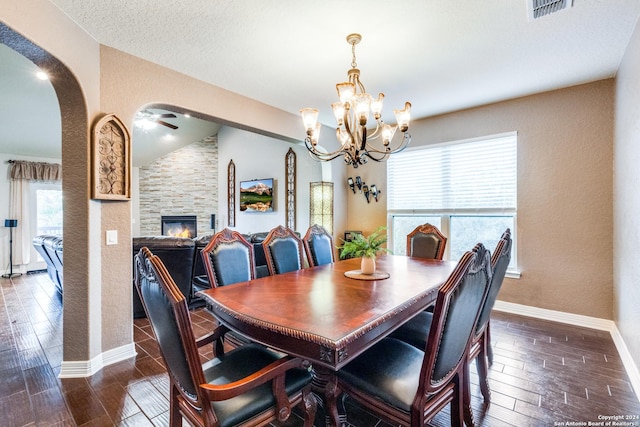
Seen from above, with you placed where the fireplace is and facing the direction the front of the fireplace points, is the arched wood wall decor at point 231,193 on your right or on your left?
on your left

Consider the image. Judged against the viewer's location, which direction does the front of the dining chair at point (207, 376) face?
facing away from the viewer and to the right of the viewer

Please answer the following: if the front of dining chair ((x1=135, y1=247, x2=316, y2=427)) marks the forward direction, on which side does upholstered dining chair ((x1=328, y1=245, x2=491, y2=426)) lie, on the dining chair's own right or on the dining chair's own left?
on the dining chair's own right

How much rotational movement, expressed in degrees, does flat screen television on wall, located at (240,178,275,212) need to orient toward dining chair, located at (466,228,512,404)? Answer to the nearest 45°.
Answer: approximately 45° to its left

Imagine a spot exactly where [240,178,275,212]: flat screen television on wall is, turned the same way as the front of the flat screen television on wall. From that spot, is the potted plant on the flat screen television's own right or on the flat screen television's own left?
on the flat screen television's own left

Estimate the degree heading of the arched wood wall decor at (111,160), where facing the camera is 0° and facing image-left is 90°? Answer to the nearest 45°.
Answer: approximately 315°

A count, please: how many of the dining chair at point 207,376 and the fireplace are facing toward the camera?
1

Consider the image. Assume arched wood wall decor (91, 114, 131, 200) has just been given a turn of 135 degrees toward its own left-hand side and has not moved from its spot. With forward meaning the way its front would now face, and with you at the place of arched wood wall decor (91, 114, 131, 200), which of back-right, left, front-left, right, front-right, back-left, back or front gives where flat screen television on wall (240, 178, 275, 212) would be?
front-right

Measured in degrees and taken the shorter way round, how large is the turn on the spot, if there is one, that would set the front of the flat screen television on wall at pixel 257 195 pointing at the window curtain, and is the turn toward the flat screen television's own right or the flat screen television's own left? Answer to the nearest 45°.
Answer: approximately 45° to the flat screen television's own right

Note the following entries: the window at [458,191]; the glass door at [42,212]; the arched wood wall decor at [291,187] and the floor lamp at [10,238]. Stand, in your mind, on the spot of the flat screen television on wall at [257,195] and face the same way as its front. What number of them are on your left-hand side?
2

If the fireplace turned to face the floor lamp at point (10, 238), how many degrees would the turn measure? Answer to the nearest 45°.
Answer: approximately 90° to its right
